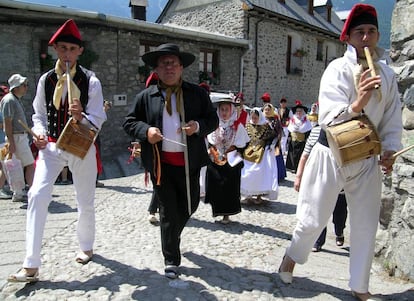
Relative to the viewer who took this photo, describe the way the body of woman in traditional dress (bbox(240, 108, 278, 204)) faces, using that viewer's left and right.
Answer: facing the viewer and to the left of the viewer

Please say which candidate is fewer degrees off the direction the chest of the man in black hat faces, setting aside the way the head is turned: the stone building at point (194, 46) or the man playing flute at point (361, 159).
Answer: the man playing flute

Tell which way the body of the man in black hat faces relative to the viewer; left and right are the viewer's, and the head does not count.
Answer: facing the viewer

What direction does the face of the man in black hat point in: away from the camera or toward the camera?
toward the camera

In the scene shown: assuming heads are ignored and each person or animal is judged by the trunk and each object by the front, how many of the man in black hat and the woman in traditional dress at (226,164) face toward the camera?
2

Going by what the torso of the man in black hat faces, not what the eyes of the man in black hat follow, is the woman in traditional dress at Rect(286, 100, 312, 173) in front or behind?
behind

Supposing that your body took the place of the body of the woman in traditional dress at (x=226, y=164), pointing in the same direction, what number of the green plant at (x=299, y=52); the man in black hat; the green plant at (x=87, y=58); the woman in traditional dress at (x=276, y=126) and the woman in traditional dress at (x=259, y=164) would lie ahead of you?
1

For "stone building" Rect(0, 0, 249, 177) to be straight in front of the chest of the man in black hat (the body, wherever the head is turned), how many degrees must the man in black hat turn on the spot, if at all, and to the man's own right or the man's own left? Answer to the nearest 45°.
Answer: approximately 180°

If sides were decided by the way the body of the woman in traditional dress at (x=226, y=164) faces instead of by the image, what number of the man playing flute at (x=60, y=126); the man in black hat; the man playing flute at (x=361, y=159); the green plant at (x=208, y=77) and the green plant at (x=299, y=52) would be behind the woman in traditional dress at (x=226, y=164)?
2

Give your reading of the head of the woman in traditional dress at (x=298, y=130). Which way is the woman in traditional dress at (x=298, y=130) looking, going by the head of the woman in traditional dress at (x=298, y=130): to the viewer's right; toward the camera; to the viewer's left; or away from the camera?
toward the camera

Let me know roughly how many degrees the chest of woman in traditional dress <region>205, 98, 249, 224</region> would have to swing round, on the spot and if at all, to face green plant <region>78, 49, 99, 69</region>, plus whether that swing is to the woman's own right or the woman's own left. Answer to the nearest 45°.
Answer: approximately 135° to the woman's own right

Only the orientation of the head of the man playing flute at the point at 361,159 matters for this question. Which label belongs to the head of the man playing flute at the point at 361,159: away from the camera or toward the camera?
toward the camera

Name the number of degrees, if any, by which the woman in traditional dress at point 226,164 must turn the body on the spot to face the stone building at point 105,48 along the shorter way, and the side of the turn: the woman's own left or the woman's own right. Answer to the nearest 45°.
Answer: approximately 135° to the woman's own right

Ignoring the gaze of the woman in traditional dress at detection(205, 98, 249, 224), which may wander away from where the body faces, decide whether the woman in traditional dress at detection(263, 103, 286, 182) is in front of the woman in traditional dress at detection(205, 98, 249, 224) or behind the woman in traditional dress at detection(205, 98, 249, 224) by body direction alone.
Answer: behind

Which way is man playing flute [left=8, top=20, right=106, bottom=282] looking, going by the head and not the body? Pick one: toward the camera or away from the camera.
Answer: toward the camera

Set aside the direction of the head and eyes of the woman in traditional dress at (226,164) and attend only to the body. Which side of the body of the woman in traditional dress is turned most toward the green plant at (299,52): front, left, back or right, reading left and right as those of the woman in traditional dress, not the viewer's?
back

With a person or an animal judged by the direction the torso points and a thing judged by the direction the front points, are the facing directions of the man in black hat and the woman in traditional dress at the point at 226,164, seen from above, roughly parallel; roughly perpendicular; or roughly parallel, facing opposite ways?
roughly parallel

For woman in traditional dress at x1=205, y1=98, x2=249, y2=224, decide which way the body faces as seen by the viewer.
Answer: toward the camera
